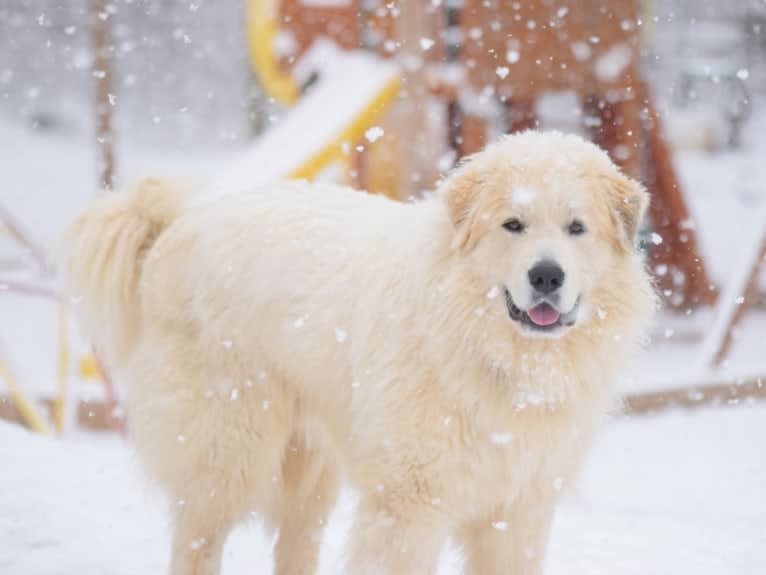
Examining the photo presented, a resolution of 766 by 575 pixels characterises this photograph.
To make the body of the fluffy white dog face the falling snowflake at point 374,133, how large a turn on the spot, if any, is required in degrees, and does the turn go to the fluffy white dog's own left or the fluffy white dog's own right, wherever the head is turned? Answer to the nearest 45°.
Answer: approximately 135° to the fluffy white dog's own left

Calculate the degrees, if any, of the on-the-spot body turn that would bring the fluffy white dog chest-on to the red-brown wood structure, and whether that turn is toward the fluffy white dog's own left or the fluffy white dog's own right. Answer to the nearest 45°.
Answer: approximately 135° to the fluffy white dog's own left

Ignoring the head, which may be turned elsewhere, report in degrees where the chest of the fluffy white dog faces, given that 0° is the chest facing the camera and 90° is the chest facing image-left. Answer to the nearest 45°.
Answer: approximately 315°

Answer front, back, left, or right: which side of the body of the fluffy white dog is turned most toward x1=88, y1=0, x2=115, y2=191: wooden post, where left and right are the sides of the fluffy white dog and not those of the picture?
back
